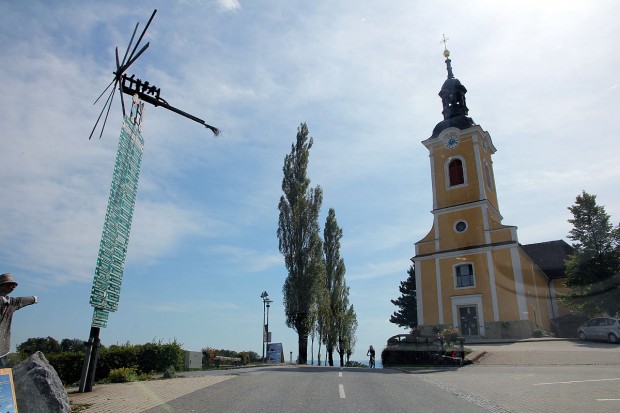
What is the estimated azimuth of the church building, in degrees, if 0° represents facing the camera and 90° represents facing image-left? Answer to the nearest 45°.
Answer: approximately 45°

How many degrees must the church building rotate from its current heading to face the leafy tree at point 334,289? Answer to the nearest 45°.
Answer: approximately 45° to its right

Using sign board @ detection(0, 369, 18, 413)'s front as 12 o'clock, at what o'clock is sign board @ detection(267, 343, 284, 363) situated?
sign board @ detection(267, 343, 284, 363) is roughly at 7 o'clock from sign board @ detection(0, 369, 18, 413).

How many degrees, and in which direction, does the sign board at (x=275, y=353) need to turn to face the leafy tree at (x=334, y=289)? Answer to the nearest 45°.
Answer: approximately 135° to its left

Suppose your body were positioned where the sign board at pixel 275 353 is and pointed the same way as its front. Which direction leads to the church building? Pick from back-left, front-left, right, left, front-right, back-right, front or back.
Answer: left

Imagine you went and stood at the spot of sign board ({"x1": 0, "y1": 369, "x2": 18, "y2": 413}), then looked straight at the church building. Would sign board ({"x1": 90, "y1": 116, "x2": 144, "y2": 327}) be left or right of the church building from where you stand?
left

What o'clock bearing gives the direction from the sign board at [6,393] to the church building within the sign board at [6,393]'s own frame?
The church building is roughly at 8 o'clock from the sign board.

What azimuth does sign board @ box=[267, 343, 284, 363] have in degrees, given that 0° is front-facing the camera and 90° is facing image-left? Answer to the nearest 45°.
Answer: approximately 0°

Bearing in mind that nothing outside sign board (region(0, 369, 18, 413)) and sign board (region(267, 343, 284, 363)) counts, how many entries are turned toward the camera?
2
